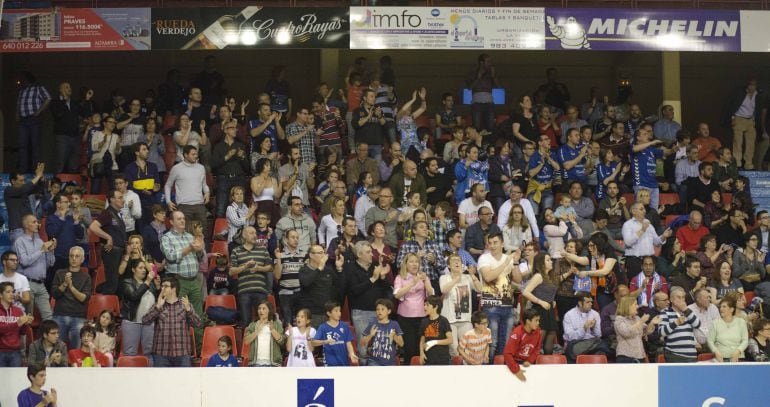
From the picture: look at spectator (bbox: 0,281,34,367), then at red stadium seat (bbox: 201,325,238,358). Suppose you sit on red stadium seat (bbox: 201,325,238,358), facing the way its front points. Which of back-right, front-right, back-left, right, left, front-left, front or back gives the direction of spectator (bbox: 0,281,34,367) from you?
right

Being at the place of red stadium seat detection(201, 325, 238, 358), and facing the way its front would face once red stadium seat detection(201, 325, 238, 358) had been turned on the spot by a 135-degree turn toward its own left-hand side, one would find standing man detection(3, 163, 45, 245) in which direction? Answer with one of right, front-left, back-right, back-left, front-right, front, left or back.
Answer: left

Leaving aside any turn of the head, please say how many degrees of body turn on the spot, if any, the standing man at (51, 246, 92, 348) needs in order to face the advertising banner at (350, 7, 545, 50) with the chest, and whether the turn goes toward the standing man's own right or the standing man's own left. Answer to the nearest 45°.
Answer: approximately 90° to the standing man's own left

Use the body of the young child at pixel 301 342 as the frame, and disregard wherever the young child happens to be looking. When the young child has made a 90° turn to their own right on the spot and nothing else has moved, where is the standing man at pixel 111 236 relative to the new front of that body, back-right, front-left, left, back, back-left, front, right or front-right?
front-right

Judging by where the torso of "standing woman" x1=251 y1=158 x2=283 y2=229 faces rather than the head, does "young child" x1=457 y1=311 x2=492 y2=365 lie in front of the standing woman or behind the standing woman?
in front

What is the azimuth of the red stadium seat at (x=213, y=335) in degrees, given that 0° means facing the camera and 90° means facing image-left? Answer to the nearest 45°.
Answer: approximately 0°

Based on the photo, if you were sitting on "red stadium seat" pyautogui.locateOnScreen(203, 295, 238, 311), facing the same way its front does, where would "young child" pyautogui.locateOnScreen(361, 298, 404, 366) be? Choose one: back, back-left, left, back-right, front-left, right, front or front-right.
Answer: front-left

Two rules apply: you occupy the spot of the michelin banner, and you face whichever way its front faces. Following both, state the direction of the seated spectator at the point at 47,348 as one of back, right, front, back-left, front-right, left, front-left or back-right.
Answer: front-right

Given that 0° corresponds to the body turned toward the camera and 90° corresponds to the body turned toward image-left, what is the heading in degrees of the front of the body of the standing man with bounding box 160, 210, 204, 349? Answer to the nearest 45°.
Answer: approximately 315°

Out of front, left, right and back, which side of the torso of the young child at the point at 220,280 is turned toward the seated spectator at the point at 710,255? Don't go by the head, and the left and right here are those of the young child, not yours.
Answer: left

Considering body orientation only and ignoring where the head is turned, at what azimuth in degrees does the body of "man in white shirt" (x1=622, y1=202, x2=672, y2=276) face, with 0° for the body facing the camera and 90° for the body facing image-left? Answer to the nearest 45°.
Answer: approximately 315°

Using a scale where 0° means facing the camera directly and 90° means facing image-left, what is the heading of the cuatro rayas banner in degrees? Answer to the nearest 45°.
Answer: approximately 0°
